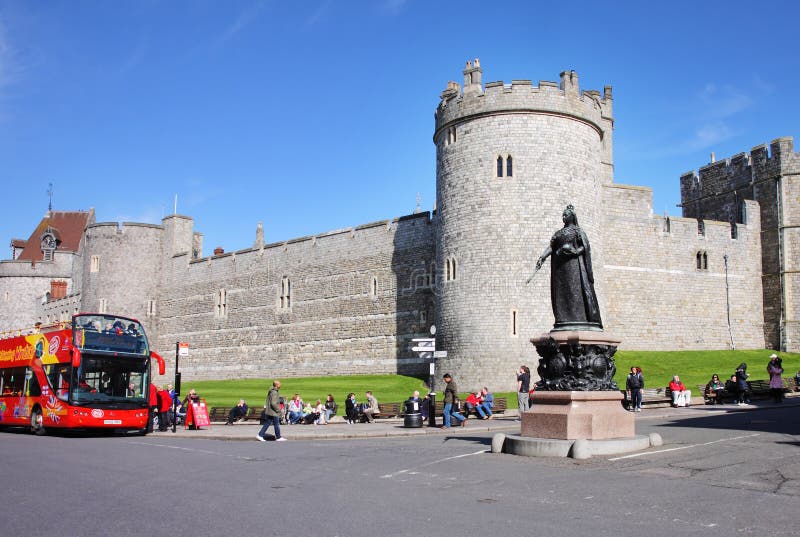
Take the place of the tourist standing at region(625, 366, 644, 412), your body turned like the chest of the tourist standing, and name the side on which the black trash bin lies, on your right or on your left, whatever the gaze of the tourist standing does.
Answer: on your right

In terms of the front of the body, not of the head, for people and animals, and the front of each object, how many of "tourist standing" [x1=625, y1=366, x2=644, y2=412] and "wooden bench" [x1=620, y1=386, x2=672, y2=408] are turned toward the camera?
2

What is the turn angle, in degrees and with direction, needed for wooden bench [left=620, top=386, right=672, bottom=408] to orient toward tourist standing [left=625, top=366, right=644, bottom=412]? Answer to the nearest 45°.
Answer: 0° — it already faces them

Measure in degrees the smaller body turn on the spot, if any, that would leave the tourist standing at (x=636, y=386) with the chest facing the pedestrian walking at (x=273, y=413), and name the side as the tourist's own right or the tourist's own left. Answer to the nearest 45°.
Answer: approximately 45° to the tourist's own right

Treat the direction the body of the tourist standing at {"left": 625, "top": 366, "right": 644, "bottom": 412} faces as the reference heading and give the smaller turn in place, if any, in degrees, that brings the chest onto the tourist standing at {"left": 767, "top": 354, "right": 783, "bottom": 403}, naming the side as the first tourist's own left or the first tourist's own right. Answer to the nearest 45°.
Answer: approximately 90° to the first tourist's own left

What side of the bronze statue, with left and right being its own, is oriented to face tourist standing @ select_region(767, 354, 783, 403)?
back

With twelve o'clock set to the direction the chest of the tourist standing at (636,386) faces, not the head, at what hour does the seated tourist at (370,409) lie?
the seated tourist at (370,409) is roughly at 3 o'clock from the tourist standing at (636,386).

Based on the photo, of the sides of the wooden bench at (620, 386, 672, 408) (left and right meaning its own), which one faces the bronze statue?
front

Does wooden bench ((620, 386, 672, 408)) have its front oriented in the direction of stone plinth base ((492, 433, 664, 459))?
yes

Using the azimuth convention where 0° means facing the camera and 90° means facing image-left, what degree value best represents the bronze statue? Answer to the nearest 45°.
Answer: approximately 45°
